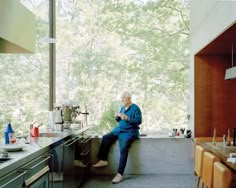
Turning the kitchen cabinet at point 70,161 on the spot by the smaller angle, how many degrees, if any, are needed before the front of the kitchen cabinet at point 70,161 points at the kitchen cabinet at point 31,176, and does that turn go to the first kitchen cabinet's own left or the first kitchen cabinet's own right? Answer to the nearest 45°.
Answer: approximately 45° to the first kitchen cabinet's own right

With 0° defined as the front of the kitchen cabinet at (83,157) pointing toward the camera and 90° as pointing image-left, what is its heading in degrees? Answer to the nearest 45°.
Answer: approximately 270°

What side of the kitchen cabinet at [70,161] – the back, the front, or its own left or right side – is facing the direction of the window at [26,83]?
back

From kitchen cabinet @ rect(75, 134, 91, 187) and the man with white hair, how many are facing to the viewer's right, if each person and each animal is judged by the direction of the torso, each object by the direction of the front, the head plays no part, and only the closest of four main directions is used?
1

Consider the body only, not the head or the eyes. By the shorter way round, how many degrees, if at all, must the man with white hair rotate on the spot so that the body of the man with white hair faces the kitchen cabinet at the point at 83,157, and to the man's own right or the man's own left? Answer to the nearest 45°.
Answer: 0° — they already face it

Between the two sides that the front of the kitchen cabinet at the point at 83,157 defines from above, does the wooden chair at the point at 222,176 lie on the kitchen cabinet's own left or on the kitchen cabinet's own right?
on the kitchen cabinet's own right

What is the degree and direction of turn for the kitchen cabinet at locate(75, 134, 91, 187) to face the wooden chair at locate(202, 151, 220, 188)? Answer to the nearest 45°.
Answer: approximately 45° to its right

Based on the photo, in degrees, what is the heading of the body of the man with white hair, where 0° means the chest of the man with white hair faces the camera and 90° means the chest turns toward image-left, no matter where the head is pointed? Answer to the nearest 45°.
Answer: approximately 45°
